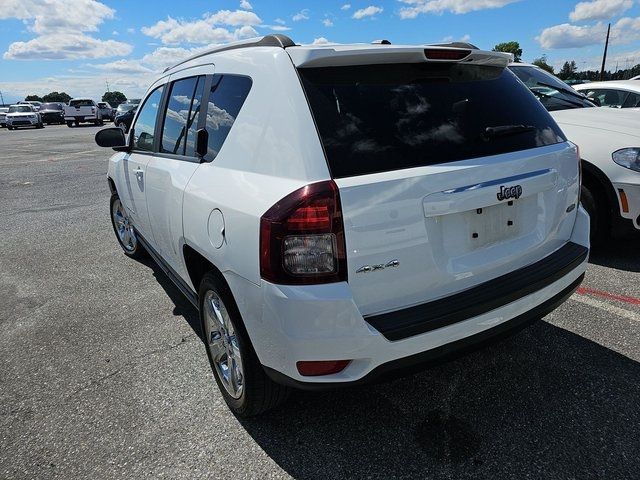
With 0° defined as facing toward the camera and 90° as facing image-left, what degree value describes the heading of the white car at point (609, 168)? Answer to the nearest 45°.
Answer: approximately 315°

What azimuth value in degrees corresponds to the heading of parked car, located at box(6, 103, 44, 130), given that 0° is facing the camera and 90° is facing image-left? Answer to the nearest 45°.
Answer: approximately 0°

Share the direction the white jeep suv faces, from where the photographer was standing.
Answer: facing away from the viewer and to the left of the viewer

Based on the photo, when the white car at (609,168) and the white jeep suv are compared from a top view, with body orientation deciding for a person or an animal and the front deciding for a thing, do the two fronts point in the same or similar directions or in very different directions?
very different directions

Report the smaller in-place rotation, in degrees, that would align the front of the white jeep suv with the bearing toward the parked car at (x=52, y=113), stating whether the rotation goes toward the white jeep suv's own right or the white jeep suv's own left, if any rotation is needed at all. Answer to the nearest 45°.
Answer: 0° — it already faces it

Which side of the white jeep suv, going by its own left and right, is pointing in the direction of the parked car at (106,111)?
front

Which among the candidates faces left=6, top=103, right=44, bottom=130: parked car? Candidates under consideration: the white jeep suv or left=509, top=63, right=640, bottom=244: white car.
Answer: the white jeep suv

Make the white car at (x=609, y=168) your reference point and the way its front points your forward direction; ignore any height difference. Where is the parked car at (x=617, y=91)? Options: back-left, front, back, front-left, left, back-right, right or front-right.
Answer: back-left

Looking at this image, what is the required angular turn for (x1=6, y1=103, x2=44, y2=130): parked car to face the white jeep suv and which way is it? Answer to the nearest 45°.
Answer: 0° — it already faces it

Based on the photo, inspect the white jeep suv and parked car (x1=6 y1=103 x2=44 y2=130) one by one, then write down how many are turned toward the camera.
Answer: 1

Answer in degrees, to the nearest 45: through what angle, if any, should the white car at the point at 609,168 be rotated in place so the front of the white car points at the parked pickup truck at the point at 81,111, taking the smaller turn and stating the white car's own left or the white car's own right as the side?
approximately 180°

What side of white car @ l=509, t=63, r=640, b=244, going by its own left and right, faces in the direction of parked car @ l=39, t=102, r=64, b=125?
back

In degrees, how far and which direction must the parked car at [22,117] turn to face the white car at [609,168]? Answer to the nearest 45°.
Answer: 0° — it already faces it
